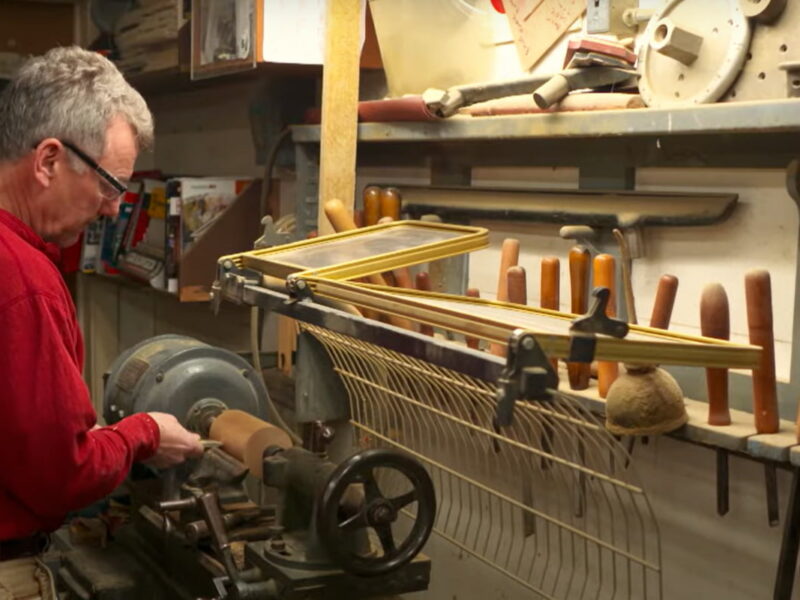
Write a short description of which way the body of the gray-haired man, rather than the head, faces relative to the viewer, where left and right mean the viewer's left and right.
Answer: facing to the right of the viewer

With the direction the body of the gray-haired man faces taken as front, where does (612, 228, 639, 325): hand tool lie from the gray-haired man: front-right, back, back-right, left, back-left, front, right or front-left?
front

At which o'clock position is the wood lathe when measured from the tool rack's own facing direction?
The wood lathe is roughly at 2 o'clock from the tool rack.

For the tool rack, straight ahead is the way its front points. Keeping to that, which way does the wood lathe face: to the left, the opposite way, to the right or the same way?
the same way

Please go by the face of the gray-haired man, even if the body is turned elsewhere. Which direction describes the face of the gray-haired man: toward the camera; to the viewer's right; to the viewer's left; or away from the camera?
to the viewer's right

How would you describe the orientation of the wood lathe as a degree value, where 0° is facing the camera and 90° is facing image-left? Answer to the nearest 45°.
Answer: approximately 45°

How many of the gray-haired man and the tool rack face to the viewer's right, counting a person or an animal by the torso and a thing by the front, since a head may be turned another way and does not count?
1

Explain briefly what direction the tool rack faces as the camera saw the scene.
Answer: facing the viewer and to the left of the viewer

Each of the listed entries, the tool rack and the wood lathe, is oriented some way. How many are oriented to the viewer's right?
0

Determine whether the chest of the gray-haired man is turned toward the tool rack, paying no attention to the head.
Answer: yes
